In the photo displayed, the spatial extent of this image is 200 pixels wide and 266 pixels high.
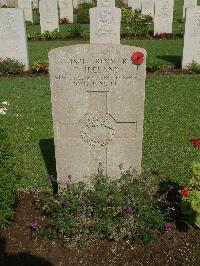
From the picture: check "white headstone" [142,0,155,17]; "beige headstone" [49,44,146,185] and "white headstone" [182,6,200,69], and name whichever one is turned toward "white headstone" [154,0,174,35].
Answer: "white headstone" [142,0,155,17]

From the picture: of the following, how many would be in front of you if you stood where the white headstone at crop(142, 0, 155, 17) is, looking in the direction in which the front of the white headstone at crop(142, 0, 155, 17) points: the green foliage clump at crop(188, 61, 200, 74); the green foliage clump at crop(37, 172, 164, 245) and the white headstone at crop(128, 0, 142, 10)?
2

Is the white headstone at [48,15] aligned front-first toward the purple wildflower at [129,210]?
yes

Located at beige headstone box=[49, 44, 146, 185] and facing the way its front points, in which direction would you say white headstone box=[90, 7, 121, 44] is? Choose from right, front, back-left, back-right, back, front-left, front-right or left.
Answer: back

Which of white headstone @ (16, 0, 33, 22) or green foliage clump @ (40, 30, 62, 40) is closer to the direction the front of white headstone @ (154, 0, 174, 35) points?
the green foliage clump

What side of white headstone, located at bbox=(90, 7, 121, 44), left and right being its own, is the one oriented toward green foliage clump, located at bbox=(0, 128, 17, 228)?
front

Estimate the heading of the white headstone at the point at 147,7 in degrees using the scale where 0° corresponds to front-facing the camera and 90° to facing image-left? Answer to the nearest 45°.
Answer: approximately 0°
